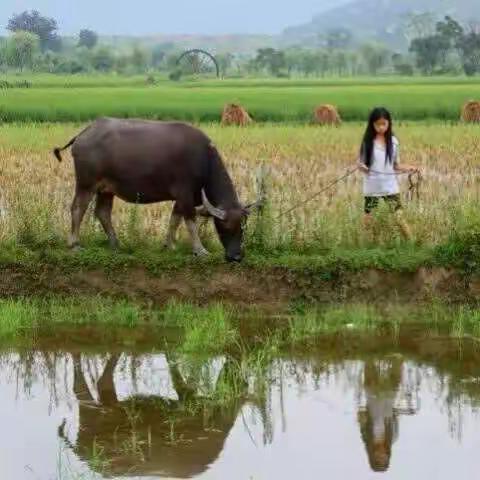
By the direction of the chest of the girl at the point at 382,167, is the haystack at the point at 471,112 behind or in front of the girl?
behind

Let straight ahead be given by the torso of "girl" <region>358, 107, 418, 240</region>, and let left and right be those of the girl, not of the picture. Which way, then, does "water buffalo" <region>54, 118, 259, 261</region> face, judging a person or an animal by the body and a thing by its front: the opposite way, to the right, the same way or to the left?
to the left

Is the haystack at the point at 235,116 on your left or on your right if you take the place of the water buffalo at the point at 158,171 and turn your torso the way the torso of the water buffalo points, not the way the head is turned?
on your left

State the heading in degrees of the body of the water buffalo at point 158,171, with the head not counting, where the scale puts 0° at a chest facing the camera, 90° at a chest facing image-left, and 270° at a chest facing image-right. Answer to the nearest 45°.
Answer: approximately 270°

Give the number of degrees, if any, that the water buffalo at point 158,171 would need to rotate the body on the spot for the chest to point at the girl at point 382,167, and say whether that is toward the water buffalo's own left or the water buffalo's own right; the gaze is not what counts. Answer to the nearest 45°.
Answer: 0° — it already faces them

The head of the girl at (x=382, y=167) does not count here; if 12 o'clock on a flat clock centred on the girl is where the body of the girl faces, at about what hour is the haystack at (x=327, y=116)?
The haystack is roughly at 6 o'clock from the girl.

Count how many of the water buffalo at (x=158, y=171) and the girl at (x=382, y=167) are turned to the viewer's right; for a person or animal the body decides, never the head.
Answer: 1

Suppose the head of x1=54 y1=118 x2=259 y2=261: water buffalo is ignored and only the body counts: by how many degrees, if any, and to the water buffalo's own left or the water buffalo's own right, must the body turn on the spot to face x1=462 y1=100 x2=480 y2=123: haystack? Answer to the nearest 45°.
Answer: approximately 45° to the water buffalo's own left

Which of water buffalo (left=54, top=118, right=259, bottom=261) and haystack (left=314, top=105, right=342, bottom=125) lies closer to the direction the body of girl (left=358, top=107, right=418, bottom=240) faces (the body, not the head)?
the water buffalo

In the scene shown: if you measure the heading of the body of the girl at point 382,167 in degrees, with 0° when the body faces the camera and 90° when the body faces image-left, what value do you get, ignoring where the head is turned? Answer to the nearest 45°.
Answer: approximately 0°

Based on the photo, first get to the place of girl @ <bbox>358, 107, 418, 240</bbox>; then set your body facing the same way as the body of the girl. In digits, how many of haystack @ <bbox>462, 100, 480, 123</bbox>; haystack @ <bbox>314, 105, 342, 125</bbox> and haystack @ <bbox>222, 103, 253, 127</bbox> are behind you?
3
